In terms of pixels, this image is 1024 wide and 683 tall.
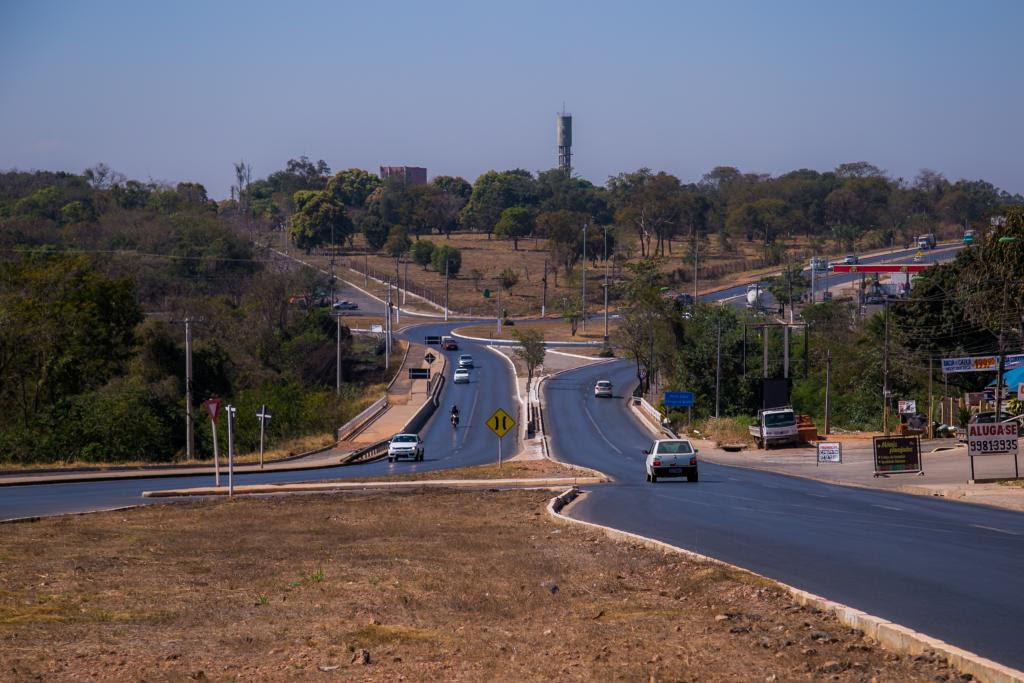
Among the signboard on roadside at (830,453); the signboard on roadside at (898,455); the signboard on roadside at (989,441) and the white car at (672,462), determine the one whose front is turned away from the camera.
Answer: the white car

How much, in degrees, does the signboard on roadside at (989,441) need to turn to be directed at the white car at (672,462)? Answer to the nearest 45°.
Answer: approximately 90° to its right

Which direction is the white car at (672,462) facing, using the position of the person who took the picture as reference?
facing away from the viewer

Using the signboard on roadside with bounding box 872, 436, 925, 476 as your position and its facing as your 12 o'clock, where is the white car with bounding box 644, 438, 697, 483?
The white car is roughly at 2 o'clock from the signboard on roadside.

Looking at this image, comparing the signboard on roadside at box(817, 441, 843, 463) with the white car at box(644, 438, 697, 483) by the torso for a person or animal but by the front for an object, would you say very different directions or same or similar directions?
very different directions

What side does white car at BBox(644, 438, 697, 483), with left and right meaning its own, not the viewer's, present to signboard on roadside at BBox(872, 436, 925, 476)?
right

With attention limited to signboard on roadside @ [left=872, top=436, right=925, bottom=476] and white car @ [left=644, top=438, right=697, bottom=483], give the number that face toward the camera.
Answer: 1

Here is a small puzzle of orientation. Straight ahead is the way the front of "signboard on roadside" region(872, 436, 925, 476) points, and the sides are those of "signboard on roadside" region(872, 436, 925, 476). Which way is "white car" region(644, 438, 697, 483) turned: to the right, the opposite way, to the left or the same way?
the opposite way

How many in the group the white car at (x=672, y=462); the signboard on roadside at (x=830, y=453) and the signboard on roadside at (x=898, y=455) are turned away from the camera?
1

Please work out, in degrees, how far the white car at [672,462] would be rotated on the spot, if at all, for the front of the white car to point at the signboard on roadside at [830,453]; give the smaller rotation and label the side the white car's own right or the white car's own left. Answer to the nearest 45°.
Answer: approximately 45° to the white car's own right

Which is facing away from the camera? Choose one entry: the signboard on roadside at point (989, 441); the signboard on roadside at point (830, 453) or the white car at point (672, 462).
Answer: the white car

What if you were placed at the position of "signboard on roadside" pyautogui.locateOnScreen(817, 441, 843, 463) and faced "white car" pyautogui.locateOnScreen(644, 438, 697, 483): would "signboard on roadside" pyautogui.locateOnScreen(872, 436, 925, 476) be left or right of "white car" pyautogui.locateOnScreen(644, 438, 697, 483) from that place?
left
